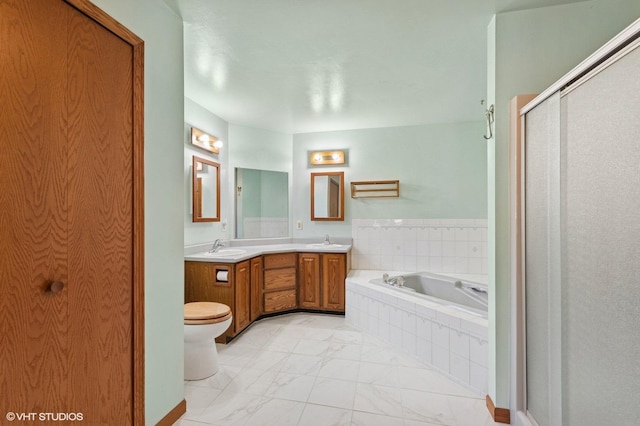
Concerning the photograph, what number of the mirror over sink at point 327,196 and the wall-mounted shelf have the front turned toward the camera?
2

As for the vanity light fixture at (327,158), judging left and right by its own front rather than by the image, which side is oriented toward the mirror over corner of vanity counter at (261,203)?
right

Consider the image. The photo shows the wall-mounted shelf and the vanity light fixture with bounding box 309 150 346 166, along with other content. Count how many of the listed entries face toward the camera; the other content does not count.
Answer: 2

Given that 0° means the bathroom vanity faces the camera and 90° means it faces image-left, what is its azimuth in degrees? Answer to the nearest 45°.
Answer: approximately 315°

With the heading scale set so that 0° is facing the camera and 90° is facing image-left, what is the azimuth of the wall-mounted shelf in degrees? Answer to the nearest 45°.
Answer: approximately 0°

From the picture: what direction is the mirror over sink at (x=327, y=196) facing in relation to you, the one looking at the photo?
facing the viewer

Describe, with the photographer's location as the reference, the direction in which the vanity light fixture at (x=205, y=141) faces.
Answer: facing the viewer and to the right of the viewer

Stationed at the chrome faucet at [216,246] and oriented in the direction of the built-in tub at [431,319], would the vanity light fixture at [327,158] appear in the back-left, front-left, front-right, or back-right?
front-left

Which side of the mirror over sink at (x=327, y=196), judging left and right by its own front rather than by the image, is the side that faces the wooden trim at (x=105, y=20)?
front

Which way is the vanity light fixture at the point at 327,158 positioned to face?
toward the camera

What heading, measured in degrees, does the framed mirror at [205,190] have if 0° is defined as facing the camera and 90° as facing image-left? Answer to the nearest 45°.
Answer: approximately 315°

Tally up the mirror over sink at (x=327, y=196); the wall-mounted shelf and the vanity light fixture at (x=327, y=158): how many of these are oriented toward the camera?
3

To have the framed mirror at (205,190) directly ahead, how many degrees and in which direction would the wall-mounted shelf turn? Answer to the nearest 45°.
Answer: approximately 45° to its right
